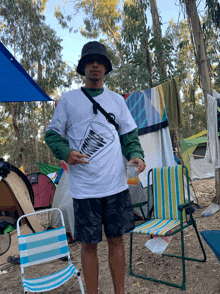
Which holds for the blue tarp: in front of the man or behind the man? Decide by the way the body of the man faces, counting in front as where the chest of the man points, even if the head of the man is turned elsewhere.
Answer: behind

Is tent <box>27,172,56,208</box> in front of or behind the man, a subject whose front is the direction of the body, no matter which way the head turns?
behind

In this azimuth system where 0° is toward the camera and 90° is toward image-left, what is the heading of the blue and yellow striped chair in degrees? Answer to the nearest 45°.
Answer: approximately 45°

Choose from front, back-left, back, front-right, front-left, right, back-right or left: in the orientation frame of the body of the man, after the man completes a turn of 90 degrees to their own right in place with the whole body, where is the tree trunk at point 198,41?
back-right

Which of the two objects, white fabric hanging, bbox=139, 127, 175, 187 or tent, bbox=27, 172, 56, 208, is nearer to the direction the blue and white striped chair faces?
the white fabric hanging

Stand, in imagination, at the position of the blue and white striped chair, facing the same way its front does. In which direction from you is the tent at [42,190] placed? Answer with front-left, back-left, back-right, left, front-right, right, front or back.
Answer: back-left

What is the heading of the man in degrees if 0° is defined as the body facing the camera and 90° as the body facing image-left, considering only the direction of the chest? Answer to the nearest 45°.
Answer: approximately 0°

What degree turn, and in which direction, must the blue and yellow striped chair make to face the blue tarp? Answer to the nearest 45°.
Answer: approximately 45° to its right

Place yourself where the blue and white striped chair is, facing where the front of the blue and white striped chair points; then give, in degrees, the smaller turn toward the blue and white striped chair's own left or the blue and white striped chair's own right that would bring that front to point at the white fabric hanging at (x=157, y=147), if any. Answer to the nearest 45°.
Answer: approximately 90° to the blue and white striped chair's own left
